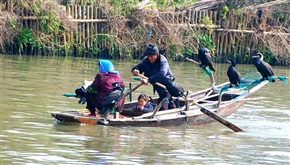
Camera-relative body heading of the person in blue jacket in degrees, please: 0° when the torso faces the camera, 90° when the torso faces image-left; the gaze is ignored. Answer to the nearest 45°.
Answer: approximately 45°

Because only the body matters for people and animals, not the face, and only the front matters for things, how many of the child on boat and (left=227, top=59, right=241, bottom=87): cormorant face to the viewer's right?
0

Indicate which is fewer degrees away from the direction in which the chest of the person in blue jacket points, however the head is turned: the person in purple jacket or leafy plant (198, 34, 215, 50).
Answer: the person in purple jacket

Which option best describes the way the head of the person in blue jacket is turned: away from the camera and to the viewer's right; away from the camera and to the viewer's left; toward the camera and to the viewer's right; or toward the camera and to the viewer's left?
toward the camera and to the viewer's left

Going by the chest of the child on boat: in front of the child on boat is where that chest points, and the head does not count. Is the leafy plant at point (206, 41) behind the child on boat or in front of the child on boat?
behind

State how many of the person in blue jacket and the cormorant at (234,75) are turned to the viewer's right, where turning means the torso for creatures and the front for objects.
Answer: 0

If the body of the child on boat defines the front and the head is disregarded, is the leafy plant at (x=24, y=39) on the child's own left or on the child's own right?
on the child's own right

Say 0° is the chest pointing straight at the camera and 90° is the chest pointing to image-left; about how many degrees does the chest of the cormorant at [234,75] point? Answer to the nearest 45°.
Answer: approximately 90°

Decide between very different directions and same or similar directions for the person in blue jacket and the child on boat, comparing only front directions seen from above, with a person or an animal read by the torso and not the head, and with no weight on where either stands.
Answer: same or similar directions

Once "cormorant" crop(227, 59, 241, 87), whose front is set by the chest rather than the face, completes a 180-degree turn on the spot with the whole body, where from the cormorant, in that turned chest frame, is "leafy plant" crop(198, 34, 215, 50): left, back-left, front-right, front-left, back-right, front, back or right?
left

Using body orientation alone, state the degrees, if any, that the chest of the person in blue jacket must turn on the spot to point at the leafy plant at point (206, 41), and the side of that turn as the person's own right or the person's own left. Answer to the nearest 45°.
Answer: approximately 135° to the person's own right

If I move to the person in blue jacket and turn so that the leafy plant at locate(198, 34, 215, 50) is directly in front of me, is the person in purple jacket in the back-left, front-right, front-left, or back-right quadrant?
back-left
